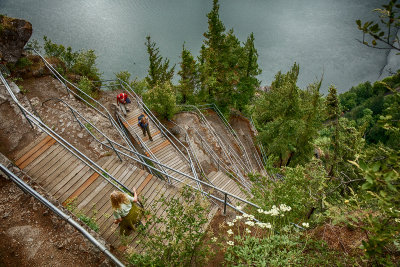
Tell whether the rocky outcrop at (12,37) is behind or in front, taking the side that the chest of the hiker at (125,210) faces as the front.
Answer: in front

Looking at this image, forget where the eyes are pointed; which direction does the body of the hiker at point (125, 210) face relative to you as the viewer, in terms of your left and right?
facing away from the viewer and to the left of the viewer

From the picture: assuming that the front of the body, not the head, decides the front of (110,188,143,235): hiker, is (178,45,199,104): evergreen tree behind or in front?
in front

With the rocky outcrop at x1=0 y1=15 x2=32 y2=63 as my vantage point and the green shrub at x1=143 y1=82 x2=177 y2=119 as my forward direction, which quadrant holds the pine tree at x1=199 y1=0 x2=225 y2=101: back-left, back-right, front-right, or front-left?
front-left

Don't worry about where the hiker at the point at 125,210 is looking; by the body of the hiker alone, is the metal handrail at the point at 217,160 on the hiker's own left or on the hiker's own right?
on the hiker's own right

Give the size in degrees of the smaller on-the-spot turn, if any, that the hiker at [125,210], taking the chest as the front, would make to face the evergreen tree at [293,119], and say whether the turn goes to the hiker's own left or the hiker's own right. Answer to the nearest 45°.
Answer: approximately 90° to the hiker's own right

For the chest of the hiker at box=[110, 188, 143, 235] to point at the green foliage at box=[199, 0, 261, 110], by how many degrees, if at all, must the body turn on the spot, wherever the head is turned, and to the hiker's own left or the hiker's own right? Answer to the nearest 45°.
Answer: approximately 45° to the hiker's own right

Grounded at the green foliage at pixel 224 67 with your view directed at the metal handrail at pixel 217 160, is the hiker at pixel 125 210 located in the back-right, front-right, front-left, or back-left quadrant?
front-right

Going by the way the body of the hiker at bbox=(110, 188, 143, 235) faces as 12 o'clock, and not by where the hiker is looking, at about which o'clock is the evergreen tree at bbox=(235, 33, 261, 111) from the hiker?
The evergreen tree is roughly at 2 o'clock from the hiker.

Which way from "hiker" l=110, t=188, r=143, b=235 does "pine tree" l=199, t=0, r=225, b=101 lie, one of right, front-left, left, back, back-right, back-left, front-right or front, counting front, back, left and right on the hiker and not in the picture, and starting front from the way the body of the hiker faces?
front-right

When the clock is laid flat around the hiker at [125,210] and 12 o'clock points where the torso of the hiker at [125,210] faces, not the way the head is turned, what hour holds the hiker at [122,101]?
the hiker at [122,101] is roughly at 1 o'clock from the hiker at [125,210].
